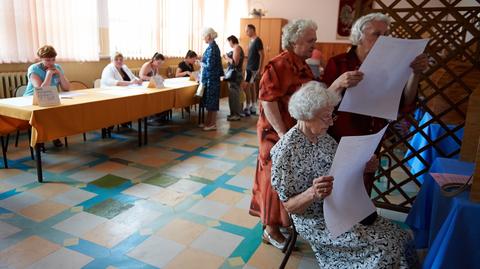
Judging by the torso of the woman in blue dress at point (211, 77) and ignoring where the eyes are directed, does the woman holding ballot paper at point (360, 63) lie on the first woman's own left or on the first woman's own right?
on the first woman's own left

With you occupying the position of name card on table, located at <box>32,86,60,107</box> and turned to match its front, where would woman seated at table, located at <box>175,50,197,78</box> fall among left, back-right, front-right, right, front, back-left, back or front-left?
back-left

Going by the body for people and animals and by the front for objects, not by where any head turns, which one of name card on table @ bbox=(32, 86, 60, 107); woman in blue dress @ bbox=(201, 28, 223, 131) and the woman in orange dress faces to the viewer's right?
the woman in orange dress

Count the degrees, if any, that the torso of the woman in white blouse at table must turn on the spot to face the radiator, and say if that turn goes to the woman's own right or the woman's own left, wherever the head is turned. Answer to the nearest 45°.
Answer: approximately 135° to the woman's own right

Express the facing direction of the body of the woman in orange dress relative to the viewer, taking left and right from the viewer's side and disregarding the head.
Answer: facing to the right of the viewer

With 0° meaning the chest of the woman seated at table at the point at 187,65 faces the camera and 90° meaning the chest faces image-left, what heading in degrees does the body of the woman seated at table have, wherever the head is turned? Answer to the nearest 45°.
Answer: approximately 315°

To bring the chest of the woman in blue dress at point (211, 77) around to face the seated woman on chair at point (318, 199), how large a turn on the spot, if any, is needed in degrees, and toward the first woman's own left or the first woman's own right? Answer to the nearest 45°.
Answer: approximately 90° to the first woman's own left

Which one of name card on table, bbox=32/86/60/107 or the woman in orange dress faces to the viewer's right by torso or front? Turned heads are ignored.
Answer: the woman in orange dress

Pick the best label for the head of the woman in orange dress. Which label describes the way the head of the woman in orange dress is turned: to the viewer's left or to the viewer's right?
to the viewer's right
